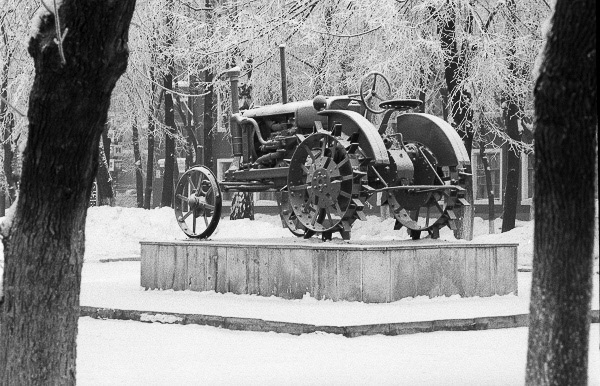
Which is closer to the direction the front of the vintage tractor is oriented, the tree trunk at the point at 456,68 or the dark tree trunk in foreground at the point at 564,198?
the tree trunk

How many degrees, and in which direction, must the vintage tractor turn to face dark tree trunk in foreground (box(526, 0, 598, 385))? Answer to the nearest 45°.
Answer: approximately 135° to its left

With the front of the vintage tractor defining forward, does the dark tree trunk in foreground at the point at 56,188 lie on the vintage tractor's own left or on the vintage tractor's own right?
on the vintage tractor's own left

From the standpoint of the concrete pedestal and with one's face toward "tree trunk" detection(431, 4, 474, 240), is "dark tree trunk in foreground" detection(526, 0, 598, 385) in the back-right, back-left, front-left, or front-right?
back-right

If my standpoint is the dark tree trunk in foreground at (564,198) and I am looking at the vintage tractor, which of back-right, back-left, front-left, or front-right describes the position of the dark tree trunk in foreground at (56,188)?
front-left

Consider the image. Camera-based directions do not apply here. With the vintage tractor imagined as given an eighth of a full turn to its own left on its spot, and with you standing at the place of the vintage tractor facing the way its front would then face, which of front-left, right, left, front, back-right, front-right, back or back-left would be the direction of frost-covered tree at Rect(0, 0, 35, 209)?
front-right

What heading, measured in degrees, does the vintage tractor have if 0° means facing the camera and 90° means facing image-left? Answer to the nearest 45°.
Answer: approximately 135°

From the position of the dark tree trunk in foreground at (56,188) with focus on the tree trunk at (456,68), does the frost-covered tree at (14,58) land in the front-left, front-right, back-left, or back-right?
front-left
